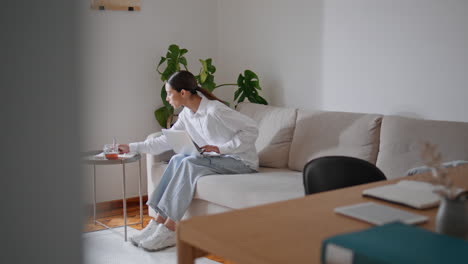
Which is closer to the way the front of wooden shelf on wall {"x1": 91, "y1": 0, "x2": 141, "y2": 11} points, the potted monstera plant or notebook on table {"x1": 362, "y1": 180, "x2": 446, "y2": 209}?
the notebook on table

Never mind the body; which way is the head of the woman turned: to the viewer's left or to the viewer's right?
to the viewer's left

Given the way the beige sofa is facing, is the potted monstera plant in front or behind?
behind

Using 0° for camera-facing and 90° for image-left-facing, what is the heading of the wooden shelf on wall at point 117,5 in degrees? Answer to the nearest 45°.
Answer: approximately 0°
